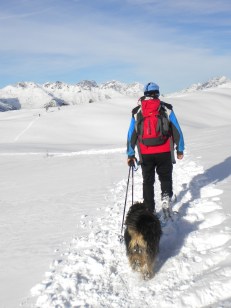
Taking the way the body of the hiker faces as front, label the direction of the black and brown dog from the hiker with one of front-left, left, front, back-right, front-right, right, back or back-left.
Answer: back

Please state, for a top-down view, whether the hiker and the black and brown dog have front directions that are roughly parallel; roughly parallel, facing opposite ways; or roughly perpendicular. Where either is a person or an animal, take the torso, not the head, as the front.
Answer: roughly parallel

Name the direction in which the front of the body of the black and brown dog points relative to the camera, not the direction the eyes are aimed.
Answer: away from the camera

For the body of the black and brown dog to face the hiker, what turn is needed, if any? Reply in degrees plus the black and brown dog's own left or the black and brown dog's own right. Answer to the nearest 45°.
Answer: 0° — it already faces them

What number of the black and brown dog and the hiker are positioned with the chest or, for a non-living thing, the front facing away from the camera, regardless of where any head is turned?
2

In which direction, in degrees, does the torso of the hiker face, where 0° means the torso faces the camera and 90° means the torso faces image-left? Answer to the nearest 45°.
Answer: approximately 180°
